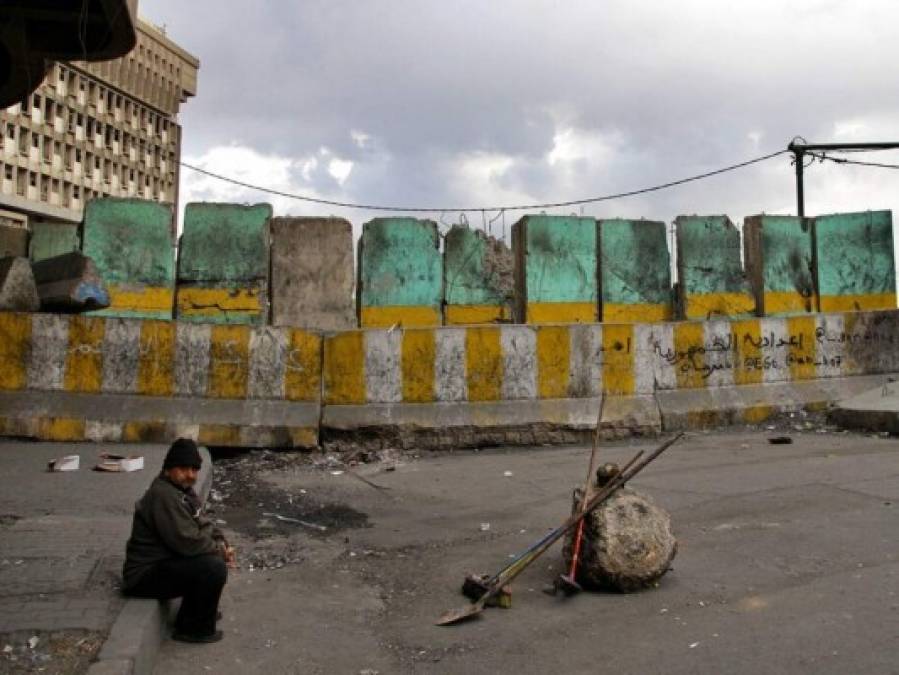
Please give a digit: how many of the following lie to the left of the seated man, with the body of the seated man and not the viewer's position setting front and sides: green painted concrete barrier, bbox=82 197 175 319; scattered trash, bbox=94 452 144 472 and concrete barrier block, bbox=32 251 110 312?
3

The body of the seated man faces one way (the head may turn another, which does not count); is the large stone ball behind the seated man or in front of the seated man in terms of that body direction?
in front

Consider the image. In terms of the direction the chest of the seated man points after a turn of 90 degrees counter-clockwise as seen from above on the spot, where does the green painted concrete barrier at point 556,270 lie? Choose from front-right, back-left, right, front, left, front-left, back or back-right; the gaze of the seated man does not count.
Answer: front-right

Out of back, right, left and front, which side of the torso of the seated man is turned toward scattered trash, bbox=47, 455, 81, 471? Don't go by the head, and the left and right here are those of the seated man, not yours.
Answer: left

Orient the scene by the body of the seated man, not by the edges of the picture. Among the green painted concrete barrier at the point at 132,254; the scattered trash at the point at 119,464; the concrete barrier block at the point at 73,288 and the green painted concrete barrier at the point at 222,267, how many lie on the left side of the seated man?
4

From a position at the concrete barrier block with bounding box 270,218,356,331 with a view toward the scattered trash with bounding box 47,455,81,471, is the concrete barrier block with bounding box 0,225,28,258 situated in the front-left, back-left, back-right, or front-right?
front-right

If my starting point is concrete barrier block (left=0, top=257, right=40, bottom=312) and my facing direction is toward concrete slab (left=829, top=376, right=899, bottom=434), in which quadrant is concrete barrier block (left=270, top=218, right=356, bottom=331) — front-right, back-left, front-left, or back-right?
front-left

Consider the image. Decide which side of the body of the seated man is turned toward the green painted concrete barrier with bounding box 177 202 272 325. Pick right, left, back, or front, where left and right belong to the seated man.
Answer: left

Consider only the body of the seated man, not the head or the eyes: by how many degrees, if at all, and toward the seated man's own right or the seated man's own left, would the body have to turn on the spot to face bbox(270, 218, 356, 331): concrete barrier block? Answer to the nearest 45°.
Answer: approximately 90° to the seated man's own left

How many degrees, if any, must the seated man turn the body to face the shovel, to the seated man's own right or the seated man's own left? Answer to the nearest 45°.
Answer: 0° — they already face it

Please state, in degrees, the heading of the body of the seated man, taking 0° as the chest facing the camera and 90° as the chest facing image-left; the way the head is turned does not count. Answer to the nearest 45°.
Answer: approximately 270°
